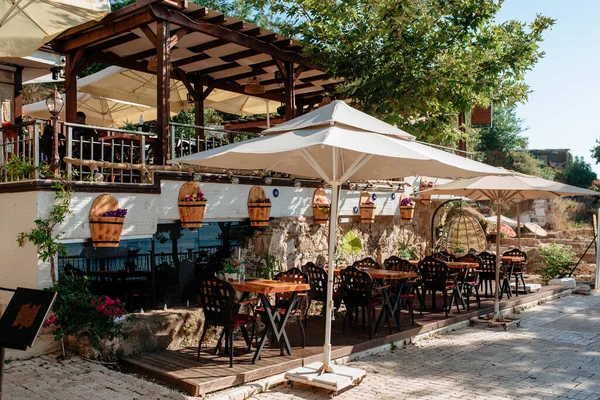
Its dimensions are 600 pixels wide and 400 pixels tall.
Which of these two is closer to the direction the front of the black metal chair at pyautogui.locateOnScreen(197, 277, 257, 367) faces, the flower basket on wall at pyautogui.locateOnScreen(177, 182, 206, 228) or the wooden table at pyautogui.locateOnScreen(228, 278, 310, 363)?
the wooden table

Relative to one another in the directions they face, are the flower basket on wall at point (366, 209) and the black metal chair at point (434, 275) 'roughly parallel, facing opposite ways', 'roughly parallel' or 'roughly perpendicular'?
roughly perpendicular

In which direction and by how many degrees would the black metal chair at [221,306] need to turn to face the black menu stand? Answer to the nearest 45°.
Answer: approximately 180°

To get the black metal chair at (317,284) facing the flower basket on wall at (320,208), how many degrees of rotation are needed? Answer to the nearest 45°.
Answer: approximately 45° to its left

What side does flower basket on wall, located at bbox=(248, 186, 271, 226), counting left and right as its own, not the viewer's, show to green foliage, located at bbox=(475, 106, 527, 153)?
left

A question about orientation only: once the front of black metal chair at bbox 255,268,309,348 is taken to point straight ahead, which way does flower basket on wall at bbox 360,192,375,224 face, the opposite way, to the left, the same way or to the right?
to the left

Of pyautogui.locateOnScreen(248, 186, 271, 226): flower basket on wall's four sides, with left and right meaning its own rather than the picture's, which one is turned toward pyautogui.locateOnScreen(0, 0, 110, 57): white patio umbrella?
right

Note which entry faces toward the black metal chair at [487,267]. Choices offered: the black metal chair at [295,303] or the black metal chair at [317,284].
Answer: the black metal chair at [317,284]

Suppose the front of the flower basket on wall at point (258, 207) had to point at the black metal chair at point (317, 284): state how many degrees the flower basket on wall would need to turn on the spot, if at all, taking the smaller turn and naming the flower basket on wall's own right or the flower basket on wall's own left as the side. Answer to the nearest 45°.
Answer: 0° — it already faces it

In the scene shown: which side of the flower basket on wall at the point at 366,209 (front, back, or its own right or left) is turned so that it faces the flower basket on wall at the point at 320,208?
right

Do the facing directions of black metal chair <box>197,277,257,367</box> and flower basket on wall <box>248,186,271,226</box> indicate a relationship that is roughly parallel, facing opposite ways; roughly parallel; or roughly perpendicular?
roughly perpendicular

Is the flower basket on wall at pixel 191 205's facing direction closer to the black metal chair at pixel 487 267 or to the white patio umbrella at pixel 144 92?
the black metal chair
